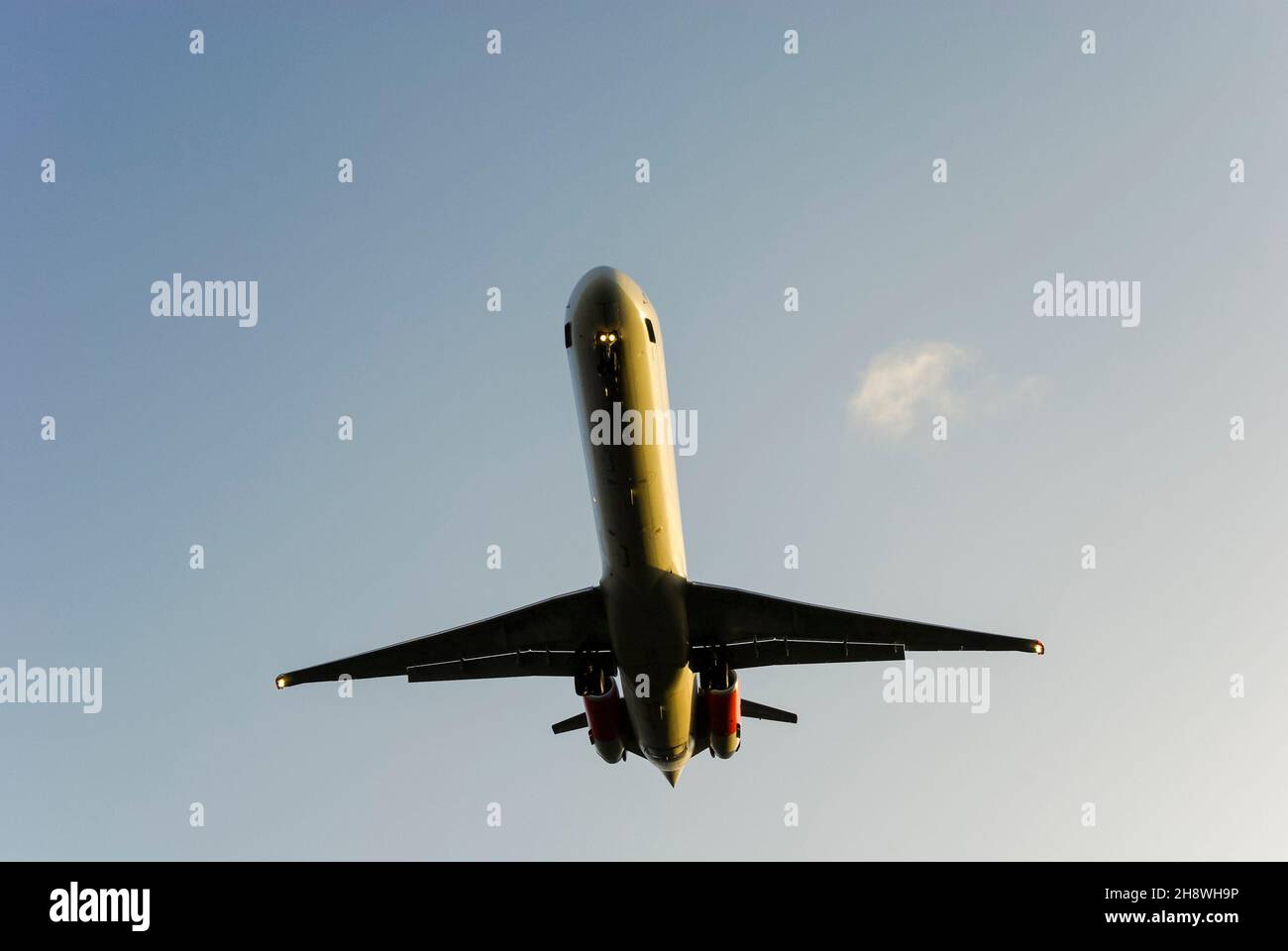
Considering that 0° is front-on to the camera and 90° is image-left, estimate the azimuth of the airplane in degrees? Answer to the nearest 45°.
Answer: approximately 0°
